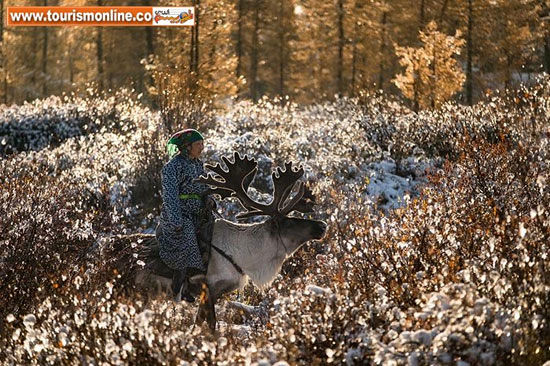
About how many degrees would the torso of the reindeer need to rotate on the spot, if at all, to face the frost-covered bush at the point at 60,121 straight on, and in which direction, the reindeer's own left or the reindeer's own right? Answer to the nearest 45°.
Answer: approximately 90° to the reindeer's own left

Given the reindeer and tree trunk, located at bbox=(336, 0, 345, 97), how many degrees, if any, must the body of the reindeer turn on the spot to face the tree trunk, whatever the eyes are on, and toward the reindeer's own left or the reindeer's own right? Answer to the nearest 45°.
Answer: approximately 90° to the reindeer's own left

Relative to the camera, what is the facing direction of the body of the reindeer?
to the viewer's right

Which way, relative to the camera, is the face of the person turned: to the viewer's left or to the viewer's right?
to the viewer's right

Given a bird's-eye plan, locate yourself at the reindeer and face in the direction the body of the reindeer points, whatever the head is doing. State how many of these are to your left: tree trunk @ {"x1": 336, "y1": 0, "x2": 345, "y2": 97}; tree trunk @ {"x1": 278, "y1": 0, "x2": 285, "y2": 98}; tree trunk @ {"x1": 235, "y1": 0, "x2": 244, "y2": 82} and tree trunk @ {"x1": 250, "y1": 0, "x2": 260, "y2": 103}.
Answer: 4

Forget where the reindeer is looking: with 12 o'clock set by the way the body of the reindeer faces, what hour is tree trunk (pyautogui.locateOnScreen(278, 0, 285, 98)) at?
The tree trunk is roughly at 9 o'clock from the reindeer.

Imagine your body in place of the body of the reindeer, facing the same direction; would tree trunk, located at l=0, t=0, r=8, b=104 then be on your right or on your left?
on your left

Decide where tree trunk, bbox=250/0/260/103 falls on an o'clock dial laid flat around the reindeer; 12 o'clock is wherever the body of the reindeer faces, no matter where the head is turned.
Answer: The tree trunk is roughly at 9 o'clock from the reindeer.

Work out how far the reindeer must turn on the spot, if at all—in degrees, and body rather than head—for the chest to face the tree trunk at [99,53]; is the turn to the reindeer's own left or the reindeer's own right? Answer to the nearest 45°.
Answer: approximately 90° to the reindeer's own left
